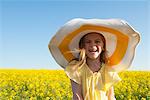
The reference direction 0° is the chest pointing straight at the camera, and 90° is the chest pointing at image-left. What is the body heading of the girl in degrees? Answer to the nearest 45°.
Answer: approximately 0°

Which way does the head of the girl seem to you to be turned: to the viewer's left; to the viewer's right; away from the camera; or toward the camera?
toward the camera
